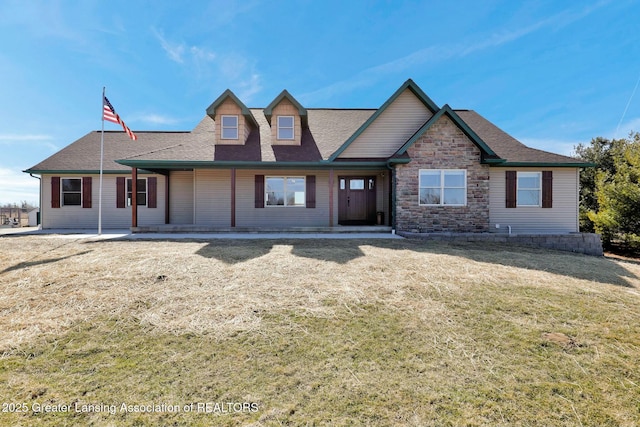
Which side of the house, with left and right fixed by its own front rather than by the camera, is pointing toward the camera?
front
